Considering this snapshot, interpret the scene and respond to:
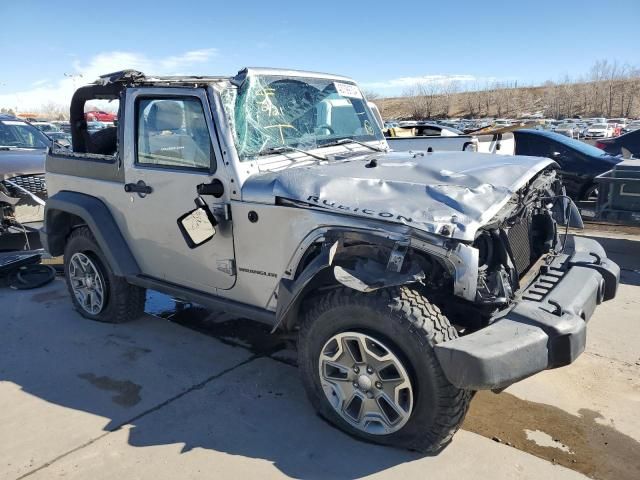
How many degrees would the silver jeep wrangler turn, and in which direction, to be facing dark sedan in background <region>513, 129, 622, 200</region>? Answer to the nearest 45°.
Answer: approximately 90° to its left

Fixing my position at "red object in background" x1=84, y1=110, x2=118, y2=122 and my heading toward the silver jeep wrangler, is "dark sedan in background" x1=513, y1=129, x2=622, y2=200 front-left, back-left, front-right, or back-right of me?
front-left

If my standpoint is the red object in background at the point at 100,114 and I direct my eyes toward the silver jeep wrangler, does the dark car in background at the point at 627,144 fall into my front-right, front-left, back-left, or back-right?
front-left

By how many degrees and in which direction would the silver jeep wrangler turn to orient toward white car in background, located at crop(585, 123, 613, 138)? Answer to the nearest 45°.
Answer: approximately 90° to its left

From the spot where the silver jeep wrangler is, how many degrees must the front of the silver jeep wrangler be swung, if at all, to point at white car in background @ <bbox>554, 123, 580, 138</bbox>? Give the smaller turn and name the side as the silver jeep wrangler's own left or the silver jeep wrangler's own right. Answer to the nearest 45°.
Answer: approximately 90° to the silver jeep wrangler's own left

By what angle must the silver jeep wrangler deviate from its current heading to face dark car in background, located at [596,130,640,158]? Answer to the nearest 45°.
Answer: approximately 90° to its left

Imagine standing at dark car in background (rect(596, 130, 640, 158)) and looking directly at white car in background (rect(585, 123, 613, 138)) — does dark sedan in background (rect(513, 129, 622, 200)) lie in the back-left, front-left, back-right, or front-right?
back-left

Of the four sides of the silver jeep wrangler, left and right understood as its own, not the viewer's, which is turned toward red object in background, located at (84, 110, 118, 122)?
back

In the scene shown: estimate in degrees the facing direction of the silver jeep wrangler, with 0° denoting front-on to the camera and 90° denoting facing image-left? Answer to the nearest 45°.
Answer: approximately 315°

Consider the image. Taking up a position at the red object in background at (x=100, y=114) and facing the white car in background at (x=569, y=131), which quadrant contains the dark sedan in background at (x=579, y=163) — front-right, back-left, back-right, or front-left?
front-right
